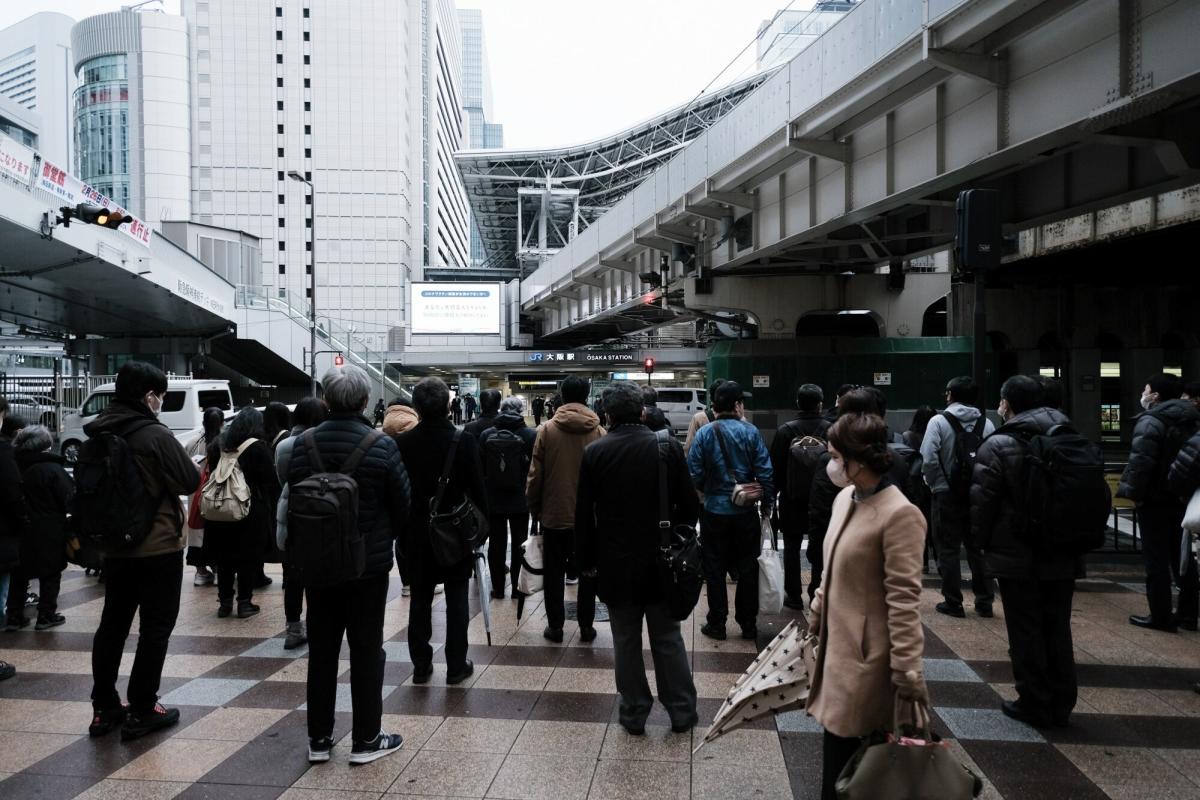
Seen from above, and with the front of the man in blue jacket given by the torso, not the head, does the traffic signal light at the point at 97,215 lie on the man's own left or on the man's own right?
on the man's own left

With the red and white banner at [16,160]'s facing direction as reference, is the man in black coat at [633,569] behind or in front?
in front

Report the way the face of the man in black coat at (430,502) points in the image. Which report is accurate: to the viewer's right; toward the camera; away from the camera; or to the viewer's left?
away from the camera

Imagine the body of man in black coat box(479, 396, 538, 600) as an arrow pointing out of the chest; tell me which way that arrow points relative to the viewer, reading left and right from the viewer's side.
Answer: facing away from the viewer

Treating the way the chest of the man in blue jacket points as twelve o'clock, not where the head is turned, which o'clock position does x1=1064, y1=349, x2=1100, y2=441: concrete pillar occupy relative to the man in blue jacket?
The concrete pillar is roughly at 1 o'clock from the man in blue jacket.

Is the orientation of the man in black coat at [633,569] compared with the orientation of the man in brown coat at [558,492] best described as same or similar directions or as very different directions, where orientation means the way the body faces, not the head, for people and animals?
same or similar directions

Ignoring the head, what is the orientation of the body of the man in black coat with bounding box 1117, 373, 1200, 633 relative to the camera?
to the viewer's left

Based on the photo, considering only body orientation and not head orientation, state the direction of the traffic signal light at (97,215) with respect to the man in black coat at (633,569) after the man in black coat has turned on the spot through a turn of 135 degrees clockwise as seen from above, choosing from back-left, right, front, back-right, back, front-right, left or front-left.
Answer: back

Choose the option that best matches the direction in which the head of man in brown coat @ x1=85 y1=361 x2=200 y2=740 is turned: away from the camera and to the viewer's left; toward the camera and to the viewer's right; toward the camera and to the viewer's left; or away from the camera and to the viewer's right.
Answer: away from the camera and to the viewer's right

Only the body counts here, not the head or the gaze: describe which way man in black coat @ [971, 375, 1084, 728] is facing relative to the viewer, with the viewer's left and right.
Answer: facing away from the viewer and to the left of the viewer

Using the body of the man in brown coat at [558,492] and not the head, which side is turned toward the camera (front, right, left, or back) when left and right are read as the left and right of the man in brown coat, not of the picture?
back

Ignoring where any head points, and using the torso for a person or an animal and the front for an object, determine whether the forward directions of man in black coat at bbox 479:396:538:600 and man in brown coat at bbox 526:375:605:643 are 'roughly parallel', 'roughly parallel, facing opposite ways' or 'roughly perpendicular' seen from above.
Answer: roughly parallel

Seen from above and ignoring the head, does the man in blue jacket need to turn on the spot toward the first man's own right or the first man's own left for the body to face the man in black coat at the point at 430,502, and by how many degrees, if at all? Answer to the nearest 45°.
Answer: approximately 135° to the first man's own left

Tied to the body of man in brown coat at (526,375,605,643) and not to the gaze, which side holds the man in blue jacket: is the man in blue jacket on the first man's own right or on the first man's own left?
on the first man's own right

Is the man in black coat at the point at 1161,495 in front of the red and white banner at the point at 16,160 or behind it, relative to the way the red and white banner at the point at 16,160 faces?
in front

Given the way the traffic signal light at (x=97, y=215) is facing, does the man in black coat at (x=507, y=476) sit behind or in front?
in front

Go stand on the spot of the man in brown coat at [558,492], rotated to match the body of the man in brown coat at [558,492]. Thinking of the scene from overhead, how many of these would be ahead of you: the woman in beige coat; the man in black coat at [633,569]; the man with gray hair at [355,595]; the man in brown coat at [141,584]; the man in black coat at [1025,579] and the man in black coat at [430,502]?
0

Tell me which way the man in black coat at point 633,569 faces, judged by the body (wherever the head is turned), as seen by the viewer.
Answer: away from the camera

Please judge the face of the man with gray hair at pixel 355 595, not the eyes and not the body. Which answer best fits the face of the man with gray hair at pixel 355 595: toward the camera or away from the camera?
away from the camera

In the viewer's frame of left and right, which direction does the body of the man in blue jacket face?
facing away from the viewer
